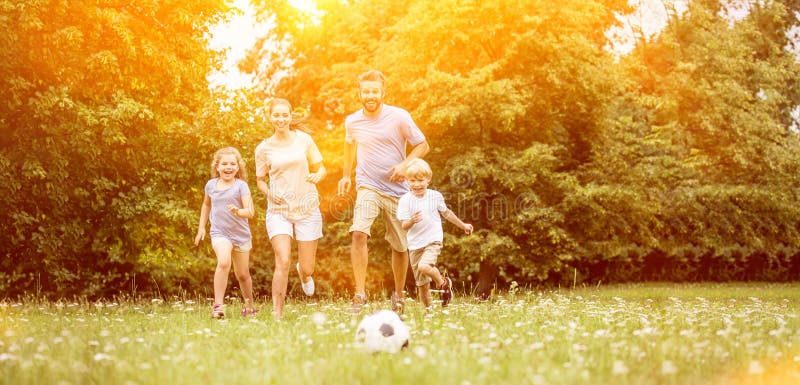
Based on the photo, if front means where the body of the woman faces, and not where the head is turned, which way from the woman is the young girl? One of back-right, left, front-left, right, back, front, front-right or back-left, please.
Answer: back-right

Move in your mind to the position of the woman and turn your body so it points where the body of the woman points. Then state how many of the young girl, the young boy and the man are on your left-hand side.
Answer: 2

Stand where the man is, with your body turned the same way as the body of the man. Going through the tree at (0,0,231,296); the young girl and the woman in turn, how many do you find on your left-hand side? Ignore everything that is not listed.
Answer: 0

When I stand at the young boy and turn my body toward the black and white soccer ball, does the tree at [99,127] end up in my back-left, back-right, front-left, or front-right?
back-right

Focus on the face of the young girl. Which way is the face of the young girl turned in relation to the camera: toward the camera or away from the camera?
toward the camera

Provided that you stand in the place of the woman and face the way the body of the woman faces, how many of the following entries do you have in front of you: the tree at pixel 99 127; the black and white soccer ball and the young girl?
1

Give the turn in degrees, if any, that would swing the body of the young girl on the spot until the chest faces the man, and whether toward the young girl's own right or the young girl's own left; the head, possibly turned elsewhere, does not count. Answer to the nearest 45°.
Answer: approximately 90° to the young girl's own left

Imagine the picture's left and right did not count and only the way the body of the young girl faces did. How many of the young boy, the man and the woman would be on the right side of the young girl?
0

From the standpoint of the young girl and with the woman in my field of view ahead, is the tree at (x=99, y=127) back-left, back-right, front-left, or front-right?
back-left

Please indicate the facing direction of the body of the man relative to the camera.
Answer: toward the camera

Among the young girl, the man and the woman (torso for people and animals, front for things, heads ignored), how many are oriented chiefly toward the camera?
3

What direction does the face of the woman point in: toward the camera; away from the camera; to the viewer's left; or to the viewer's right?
toward the camera

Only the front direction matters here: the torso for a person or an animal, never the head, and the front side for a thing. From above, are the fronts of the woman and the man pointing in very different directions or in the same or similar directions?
same or similar directions

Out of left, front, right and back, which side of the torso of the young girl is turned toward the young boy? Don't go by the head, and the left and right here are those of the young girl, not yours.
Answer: left

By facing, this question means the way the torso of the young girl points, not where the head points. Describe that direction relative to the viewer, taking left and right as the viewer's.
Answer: facing the viewer

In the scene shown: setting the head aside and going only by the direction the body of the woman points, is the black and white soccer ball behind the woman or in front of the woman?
in front

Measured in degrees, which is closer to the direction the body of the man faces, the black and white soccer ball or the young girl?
the black and white soccer ball

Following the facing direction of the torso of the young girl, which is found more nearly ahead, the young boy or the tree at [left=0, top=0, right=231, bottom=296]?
the young boy

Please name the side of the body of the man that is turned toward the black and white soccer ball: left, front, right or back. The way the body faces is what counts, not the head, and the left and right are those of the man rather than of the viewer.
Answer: front
